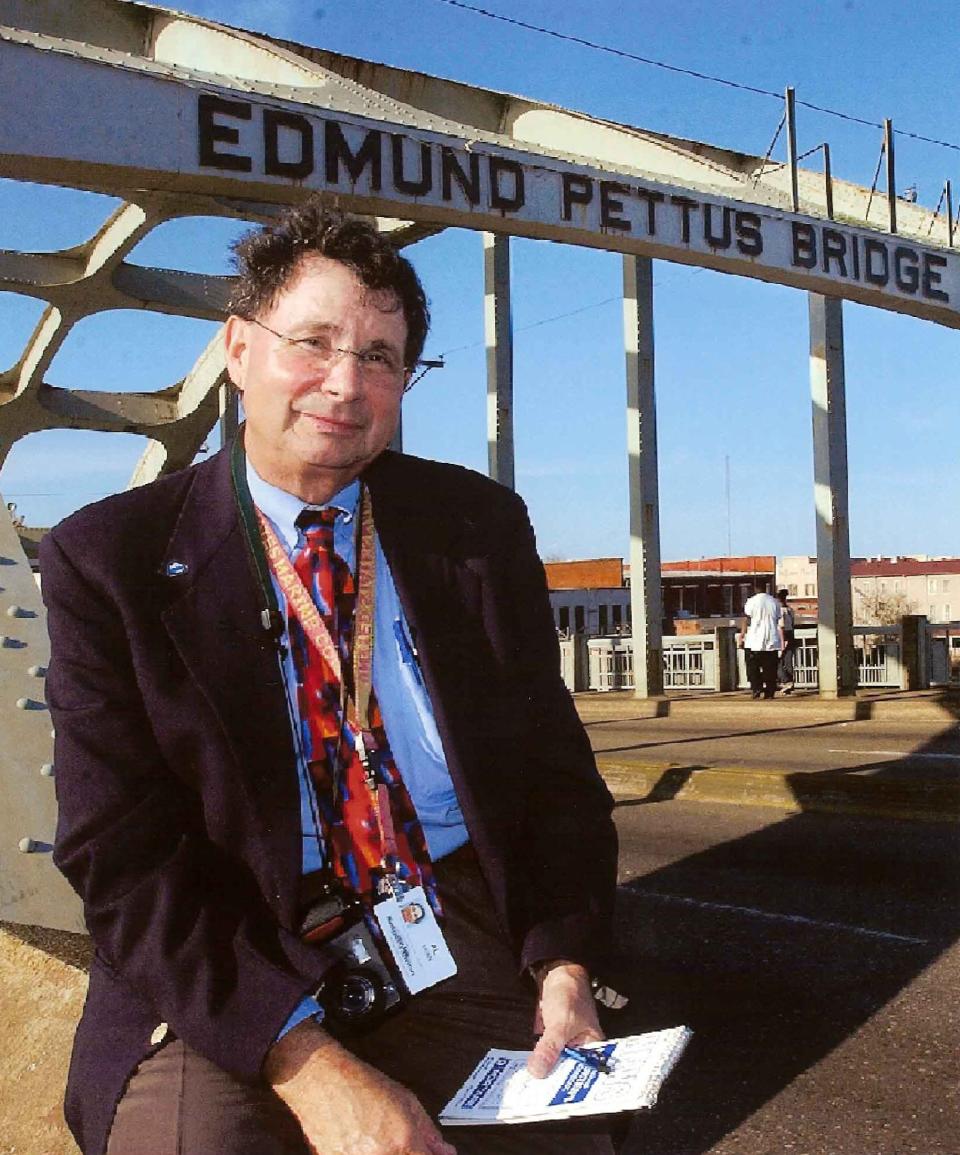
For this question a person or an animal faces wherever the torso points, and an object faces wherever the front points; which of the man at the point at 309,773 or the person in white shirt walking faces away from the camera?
the person in white shirt walking

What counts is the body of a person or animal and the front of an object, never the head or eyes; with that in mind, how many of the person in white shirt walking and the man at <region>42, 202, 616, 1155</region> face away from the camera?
1

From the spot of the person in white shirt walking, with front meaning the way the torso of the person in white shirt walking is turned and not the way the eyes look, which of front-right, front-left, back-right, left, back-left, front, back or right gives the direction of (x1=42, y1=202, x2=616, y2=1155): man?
back

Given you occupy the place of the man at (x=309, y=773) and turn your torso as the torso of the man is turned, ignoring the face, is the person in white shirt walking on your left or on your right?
on your left

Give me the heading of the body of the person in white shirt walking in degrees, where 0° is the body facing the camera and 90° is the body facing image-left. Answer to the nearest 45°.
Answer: approximately 180°

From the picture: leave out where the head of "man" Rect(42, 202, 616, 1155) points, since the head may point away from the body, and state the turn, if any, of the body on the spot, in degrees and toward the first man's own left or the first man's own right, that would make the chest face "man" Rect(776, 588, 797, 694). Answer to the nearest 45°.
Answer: approximately 90° to the first man's own left
